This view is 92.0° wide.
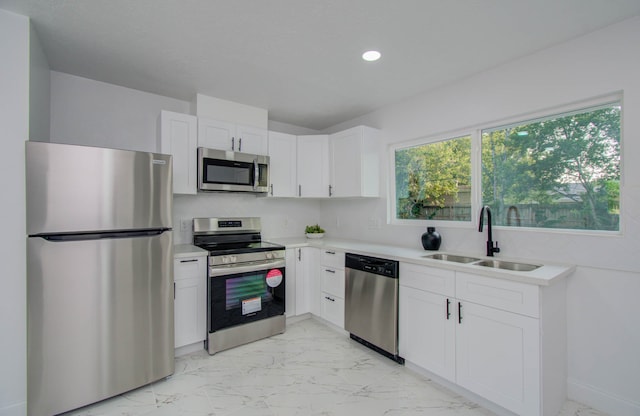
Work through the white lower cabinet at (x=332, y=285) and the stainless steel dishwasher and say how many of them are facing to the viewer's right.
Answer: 0

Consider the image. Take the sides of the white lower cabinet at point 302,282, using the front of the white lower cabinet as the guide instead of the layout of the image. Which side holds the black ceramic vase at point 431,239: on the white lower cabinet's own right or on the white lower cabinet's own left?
on the white lower cabinet's own left

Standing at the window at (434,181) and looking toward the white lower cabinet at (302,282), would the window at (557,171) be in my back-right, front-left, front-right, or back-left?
back-left

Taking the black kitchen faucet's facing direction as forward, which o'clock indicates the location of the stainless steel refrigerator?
The stainless steel refrigerator is roughly at 12 o'clock from the black kitchen faucet.

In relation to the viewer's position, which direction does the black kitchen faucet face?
facing the viewer and to the left of the viewer

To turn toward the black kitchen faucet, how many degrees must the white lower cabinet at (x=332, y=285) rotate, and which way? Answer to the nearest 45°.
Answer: approximately 90° to its left

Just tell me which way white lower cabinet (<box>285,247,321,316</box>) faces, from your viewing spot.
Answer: facing the viewer

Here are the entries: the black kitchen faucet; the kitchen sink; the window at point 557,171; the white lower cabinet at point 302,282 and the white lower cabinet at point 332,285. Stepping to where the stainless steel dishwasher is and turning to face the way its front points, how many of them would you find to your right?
2

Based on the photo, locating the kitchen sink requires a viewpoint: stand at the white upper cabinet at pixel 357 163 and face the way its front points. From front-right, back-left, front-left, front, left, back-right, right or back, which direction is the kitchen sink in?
left

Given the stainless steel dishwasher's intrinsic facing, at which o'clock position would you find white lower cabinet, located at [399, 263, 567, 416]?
The white lower cabinet is roughly at 9 o'clock from the stainless steel dishwasher.

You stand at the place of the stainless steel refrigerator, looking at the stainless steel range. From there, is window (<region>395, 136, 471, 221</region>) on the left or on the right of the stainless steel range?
right

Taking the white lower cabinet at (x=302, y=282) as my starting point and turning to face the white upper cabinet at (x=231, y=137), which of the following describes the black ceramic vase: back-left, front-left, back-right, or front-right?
back-left

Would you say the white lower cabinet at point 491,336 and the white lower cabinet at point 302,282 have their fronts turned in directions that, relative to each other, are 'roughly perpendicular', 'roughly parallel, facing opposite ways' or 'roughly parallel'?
roughly perpendicular
